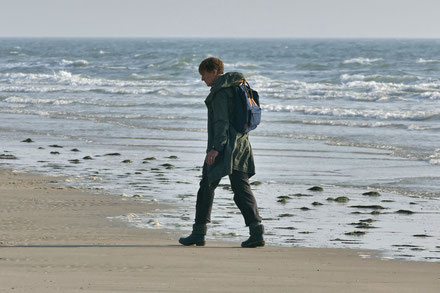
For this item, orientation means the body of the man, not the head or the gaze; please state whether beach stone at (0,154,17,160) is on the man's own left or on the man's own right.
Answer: on the man's own right

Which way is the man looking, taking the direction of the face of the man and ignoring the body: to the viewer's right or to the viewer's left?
to the viewer's left

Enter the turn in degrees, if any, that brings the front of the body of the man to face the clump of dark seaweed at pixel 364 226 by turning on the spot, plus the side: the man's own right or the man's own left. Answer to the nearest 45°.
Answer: approximately 135° to the man's own right

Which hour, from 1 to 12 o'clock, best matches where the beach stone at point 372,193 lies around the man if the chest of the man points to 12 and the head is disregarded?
The beach stone is roughly at 4 o'clock from the man.

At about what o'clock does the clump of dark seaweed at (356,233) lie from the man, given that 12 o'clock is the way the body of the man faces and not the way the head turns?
The clump of dark seaweed is roughly at 5 o'clock from the man.

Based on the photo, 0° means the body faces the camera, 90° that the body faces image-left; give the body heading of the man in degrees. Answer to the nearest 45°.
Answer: approximately 90°

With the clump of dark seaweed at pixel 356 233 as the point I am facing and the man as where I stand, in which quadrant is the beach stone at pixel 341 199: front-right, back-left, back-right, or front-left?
front-left
